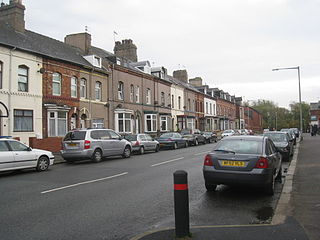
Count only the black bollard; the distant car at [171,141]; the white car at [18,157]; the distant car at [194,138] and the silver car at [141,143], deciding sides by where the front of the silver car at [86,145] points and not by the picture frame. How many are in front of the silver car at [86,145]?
3

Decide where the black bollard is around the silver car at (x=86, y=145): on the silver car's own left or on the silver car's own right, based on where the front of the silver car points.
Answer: on the silver car's own right

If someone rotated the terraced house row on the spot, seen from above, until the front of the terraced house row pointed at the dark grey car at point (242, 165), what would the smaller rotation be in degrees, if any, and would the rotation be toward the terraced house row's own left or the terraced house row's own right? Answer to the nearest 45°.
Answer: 0° — it already faces it

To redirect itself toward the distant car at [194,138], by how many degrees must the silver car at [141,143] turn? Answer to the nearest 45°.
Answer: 0° — it already faces it

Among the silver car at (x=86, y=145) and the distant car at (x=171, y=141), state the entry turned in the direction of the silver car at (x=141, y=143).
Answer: the silver car at (x=86, y=145)

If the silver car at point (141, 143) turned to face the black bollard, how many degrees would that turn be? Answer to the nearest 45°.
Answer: approximately 135° to its right

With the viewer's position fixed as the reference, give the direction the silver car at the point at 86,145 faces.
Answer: facing away from the viewer and to the right of the viewer

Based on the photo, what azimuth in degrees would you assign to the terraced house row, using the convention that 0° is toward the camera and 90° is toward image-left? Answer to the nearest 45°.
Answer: approximately 315°

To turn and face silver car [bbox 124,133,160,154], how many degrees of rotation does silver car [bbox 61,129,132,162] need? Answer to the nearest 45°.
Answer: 0° — it already faces it

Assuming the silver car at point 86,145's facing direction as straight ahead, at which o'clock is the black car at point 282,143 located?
The black car is roughly at 2 o'clock from the silver car.

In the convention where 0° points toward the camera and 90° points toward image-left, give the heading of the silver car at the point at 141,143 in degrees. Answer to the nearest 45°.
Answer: approximately 225°
